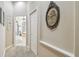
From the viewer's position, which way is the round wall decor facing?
facing the viewer and to the left of the viewer
